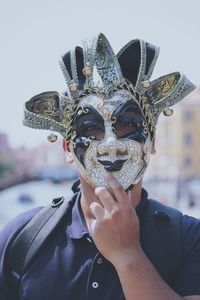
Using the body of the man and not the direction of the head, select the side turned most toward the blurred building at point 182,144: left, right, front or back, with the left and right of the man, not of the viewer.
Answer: back

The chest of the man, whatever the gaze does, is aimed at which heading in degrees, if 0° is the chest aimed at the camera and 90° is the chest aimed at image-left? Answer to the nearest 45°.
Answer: approximately 0°
